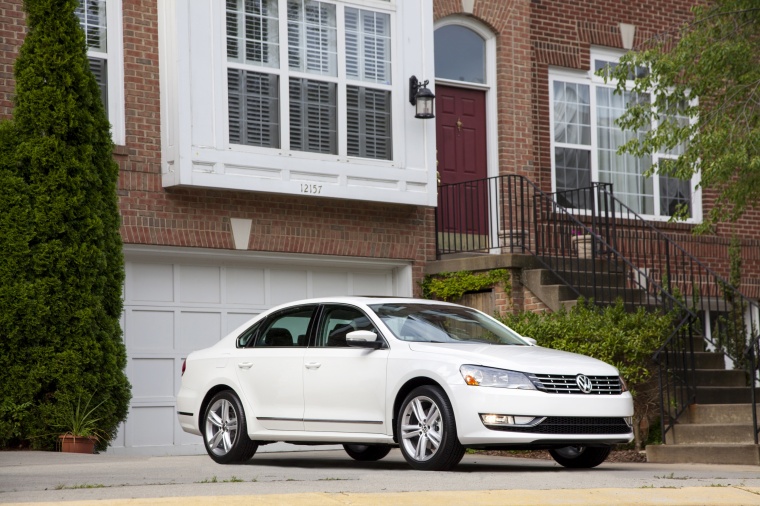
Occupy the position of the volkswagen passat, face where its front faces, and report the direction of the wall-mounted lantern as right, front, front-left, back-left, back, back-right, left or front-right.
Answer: back-left

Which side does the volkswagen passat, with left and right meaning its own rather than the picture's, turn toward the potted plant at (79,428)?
back

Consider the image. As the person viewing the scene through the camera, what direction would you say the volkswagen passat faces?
facing the viewer and to the right of the viewer

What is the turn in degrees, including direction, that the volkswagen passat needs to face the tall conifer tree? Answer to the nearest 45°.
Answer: approximately 180°

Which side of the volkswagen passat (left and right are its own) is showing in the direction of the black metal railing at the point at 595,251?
left

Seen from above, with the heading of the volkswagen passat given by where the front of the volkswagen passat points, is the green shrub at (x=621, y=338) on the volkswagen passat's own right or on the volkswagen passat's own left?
on the volkswagen passat's own left

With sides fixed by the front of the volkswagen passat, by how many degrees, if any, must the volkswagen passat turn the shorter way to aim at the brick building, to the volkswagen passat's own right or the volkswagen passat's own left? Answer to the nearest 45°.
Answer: approximately 135° to the volkswagen passat's own left

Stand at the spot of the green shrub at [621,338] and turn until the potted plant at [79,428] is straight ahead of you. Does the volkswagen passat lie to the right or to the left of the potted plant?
left
